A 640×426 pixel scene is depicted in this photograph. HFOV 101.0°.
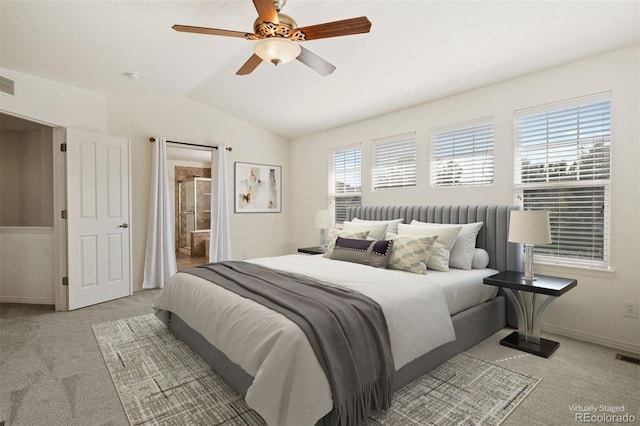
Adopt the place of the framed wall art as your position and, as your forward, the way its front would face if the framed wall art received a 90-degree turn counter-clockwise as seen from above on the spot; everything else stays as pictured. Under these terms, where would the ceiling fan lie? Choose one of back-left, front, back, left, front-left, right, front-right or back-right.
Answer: back-right

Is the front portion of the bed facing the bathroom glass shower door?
no

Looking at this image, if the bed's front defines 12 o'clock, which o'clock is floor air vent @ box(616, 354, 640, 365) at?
The floor air vent is roughly at 7 o'clock from the bed.

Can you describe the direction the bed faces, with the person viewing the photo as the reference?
facing the viewer and to the left of the viewer

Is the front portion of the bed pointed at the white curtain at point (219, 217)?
no

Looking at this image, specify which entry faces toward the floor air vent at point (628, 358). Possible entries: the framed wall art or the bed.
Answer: the framed wall art

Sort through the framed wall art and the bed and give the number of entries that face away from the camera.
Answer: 0

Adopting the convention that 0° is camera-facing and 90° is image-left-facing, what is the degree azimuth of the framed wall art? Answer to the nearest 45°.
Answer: approximately 315°

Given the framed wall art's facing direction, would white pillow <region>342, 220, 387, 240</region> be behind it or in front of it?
in front

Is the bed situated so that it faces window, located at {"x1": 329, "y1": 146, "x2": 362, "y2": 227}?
no

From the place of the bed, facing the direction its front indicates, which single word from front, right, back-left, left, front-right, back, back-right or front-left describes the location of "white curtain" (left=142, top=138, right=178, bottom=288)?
right

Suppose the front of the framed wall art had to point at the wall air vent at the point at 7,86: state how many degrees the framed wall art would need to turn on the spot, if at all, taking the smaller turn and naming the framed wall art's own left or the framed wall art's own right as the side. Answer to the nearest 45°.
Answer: approximately 90° to the framed wall art's own right

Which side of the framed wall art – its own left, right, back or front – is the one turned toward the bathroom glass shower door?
back

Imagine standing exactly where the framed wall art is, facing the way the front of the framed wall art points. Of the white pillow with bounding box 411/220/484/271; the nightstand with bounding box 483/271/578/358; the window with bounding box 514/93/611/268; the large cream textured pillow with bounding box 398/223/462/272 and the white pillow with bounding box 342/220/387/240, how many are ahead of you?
5

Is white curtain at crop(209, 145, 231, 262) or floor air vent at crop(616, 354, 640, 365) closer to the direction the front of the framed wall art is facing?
the floor air vent

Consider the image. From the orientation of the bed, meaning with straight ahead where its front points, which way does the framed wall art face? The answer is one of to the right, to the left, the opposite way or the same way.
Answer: to the left
